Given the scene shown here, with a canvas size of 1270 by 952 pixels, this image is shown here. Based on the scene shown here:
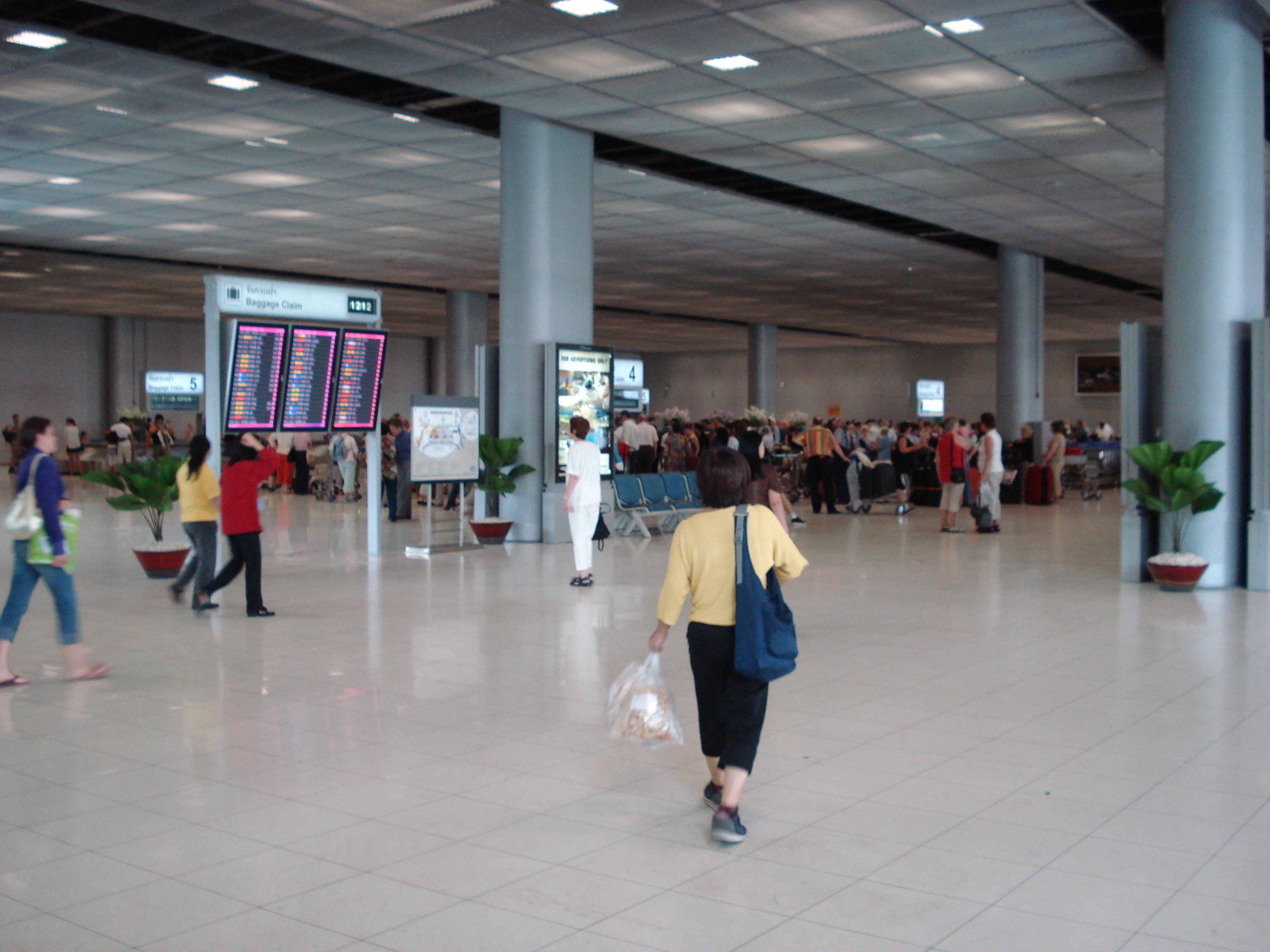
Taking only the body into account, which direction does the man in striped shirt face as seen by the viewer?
away from the camera

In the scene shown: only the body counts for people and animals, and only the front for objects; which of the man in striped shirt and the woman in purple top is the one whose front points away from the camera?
the man in striped shirt

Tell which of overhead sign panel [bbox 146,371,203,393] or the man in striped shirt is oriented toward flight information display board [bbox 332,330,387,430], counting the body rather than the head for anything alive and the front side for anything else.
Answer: the overhead sign panel

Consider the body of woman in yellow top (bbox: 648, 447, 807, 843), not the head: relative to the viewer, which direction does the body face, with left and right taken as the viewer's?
facing away from the viewer

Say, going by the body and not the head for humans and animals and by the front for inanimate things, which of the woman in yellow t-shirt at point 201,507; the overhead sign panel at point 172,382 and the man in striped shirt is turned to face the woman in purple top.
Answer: the overhead sign panel
